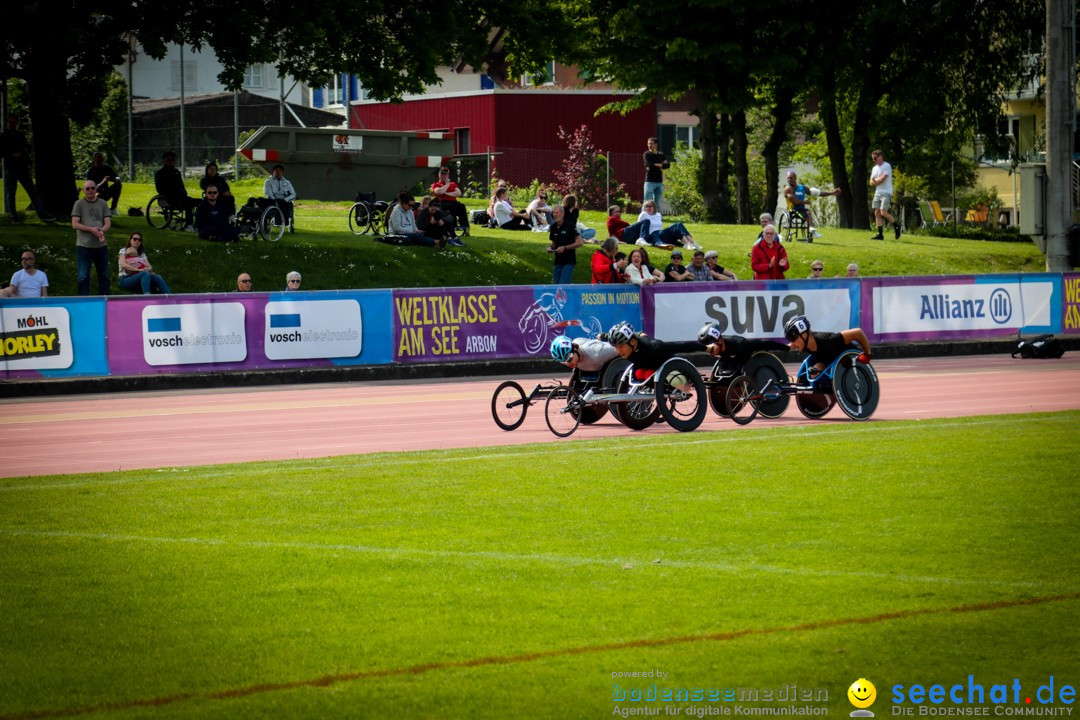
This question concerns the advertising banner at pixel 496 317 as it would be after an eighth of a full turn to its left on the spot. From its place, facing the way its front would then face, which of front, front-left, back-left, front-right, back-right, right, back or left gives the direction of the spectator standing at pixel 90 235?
back-right

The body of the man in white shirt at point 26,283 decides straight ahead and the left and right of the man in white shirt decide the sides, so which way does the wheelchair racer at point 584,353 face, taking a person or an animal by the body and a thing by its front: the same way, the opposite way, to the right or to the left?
to the right

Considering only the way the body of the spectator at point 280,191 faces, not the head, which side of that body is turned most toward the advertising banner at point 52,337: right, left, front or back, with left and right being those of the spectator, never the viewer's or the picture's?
front

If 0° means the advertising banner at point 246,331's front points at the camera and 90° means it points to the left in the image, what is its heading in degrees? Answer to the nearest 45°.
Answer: approximately 0°

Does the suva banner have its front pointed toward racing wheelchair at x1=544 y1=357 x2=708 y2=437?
yes

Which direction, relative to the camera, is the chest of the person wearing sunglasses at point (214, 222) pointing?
toward the camera

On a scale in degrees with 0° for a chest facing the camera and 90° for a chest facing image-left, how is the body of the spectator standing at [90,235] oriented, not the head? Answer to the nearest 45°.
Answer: approximately 0°

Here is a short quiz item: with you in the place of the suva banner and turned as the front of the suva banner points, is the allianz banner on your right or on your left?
on your left

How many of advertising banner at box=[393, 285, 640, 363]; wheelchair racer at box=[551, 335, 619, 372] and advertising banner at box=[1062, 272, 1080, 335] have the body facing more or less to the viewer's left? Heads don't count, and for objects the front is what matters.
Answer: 1

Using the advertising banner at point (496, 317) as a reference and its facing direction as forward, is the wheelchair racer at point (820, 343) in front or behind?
in front

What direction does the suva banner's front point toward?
toward the camera

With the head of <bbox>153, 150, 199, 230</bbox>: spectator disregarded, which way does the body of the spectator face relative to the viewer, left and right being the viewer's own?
facing the viewer and to the right of the viewer

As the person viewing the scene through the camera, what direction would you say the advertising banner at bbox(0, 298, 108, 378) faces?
facing the viewer
